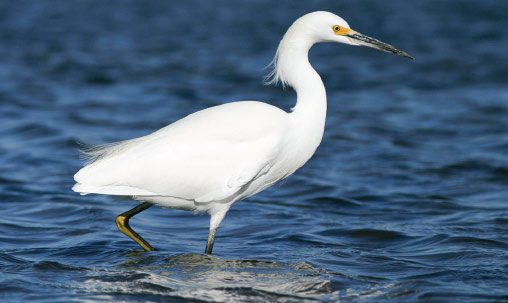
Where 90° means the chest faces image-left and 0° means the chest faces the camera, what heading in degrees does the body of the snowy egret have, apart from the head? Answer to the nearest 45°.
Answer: approximately 270°
